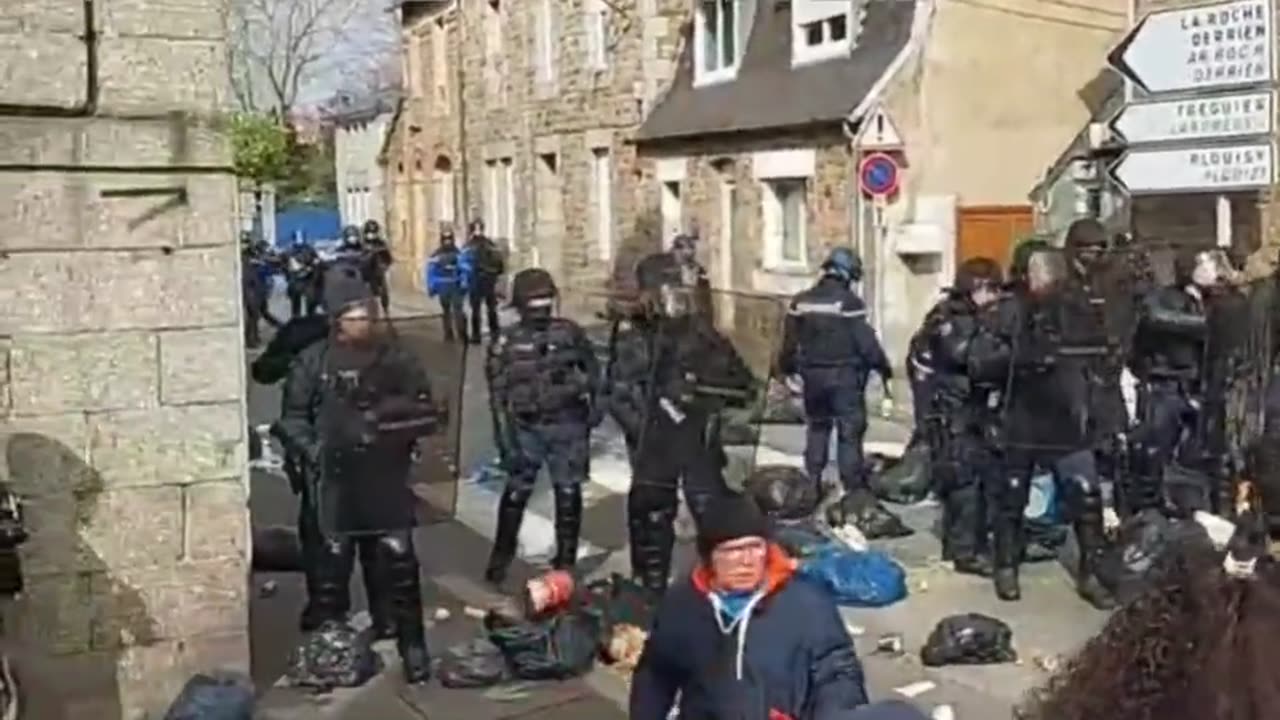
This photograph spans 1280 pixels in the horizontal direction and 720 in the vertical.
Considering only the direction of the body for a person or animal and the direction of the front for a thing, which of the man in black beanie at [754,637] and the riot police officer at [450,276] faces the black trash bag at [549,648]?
the riot police officer

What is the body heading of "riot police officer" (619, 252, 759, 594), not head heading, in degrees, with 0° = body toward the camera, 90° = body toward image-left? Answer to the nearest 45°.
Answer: approximately 0°

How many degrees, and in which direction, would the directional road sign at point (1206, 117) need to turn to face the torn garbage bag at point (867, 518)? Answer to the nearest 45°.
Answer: approximately 45° to its right

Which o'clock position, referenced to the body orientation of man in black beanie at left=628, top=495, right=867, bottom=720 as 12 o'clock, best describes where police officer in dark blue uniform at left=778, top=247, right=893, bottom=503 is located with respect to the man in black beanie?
The police officer in dark blue uniform is roughly at 6 o'clock from the man in black beanie.

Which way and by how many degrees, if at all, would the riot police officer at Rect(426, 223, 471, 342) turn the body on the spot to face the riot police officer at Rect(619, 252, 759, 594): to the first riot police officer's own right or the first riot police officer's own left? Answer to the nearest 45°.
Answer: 0° — they already face them

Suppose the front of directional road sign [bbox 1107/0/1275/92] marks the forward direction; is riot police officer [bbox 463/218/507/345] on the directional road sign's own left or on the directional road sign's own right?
on the directional road sign's own right

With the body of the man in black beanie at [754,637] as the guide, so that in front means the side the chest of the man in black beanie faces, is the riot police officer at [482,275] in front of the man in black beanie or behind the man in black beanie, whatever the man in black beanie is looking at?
behind

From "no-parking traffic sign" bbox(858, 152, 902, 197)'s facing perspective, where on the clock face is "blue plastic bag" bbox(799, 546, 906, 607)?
The blue plastic bag is roughly at 12 o'clock from the no-parking traffic sign.

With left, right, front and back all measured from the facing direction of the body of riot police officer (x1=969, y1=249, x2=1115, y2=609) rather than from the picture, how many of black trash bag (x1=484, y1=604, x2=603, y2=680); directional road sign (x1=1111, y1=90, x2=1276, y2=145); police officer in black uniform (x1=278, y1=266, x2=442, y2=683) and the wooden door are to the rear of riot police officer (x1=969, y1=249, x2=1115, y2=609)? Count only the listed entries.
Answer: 2

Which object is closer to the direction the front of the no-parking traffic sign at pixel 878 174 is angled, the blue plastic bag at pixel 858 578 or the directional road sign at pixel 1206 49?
the blue plastic bag

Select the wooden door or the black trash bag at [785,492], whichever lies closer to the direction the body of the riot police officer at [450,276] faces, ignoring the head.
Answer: the black trash bag
